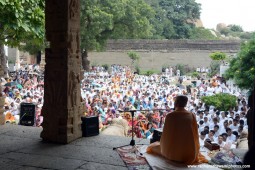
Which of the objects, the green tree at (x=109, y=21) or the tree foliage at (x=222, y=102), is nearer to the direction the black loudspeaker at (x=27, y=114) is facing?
the green tree

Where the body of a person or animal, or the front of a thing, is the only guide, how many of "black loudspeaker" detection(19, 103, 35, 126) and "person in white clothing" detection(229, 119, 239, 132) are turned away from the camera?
1

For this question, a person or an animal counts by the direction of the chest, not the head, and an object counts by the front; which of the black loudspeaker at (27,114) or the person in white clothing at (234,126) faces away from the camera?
the black loudspeaker

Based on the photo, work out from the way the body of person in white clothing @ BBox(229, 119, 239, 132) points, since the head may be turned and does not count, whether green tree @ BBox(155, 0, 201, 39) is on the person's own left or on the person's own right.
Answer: on the person's own right

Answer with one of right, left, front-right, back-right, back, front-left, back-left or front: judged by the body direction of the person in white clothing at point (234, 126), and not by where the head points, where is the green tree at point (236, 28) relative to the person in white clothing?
back-right

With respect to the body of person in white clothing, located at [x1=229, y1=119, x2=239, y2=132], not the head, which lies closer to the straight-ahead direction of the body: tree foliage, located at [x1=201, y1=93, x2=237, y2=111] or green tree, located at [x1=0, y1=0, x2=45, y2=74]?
the green tree

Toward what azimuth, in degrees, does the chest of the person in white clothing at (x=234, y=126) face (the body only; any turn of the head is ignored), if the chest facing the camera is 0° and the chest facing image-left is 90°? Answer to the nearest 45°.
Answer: approximately 45°

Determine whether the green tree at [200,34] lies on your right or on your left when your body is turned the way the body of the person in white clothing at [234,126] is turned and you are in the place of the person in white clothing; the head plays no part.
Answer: on your right

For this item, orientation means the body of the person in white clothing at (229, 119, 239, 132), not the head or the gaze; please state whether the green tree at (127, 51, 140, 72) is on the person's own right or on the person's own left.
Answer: on the person's own right

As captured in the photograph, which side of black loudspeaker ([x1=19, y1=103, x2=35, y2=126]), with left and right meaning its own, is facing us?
back

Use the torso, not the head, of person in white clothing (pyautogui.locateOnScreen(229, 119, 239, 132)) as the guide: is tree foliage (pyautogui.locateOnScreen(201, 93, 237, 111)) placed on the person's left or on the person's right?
on the person's right

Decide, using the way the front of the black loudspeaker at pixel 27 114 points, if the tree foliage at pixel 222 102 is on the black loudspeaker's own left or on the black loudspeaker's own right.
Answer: on the black loudspeaker's own right

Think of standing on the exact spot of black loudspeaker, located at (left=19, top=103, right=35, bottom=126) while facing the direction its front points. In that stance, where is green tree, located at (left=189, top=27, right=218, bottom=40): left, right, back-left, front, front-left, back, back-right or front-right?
front-right
